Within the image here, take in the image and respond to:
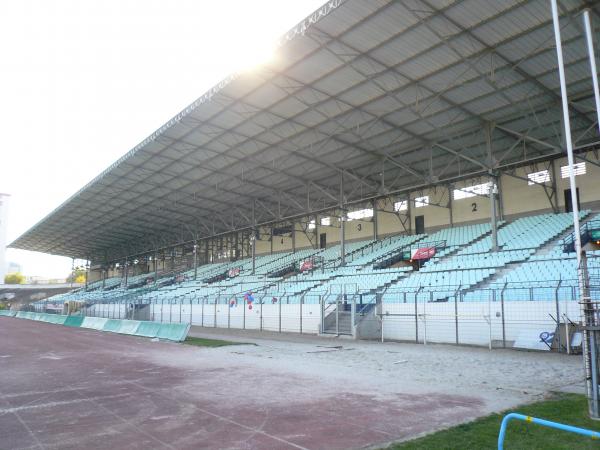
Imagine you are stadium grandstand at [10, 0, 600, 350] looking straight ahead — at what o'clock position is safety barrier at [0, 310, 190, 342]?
The safety barrier is roughly at 2 o'clock from the stadium grandstand.

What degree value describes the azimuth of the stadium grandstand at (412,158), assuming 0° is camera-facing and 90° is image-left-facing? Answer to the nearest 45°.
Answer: approximately 45°

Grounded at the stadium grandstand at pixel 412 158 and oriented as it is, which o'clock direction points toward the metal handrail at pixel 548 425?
The metal handrail is roughly at 11 o'clock from the stadium grandstand.

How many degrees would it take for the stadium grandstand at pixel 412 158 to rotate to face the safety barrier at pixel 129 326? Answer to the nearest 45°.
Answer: approximately 45° to its right

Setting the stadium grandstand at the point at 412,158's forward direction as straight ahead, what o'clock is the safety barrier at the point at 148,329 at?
The safety barrier is roughly at 2 o'clock from the stadium grandstand.
